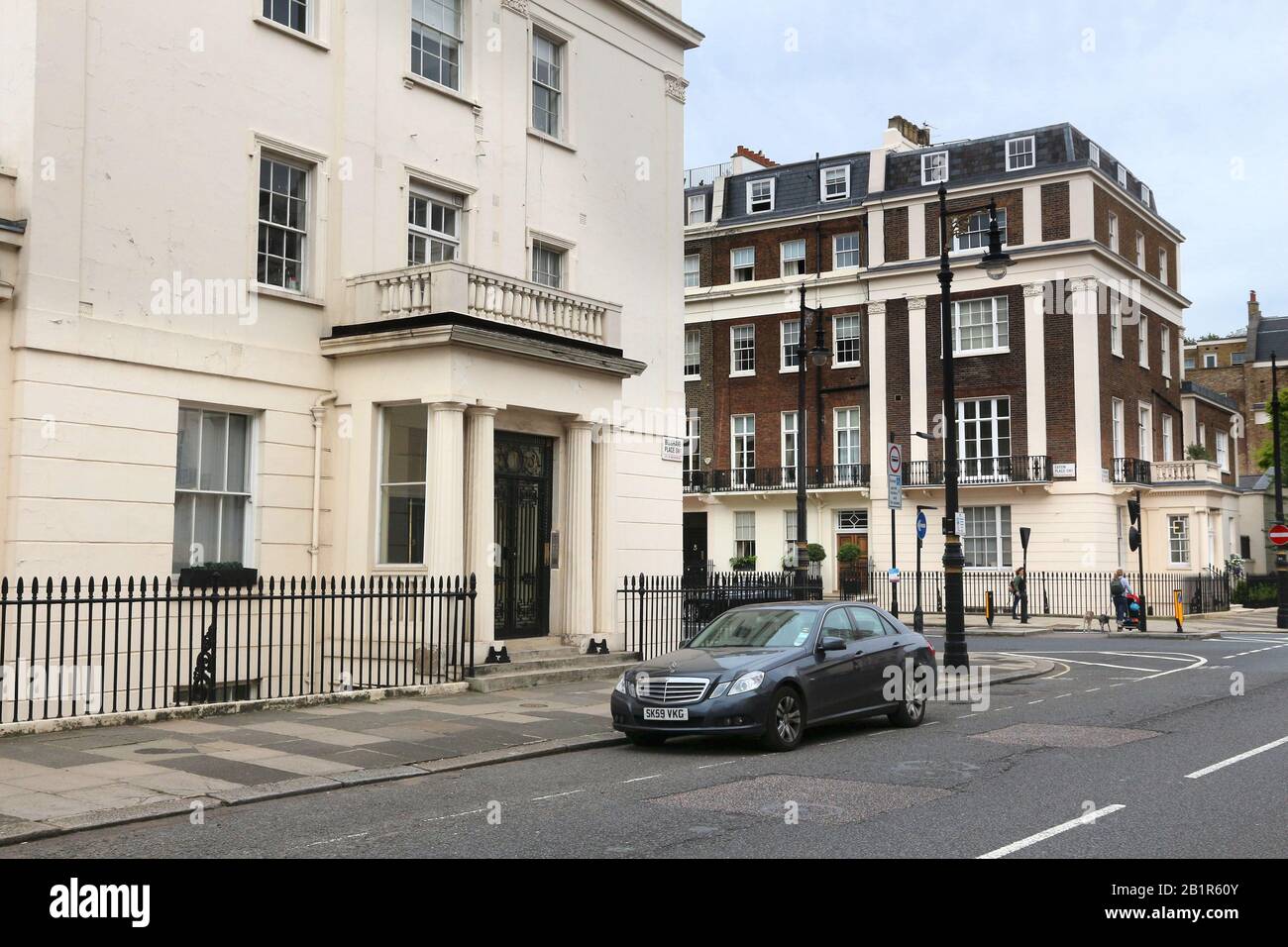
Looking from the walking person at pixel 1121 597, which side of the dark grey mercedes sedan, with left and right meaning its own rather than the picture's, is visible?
back

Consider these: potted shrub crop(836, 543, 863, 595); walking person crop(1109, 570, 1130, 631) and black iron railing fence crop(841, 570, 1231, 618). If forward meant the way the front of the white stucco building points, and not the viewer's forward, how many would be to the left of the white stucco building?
3

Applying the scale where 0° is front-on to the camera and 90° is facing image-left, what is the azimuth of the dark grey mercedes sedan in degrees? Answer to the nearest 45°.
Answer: approximately 45°

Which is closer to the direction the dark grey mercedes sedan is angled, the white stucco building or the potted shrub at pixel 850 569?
the white stucco building

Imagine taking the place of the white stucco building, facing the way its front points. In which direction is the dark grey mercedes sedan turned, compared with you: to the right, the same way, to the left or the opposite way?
to the right

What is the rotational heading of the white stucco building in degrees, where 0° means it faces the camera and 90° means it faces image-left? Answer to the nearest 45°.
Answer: approximately 315°

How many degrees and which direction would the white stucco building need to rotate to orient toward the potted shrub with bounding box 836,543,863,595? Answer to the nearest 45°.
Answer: approximately 90° to its left

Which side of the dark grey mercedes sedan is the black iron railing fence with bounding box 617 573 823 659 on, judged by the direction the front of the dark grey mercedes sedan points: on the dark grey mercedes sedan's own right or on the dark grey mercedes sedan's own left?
on the dark grey mercedes sedan's own right

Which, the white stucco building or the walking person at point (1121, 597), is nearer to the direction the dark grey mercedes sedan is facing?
the white stucco building

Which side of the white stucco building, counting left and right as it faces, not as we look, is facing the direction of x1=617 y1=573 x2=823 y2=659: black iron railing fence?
left
